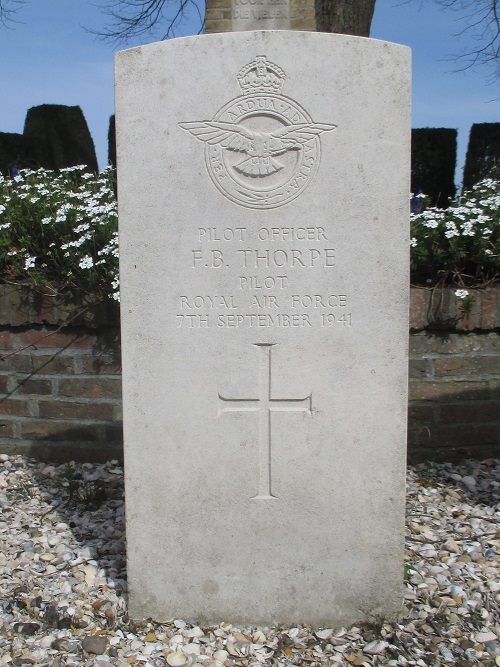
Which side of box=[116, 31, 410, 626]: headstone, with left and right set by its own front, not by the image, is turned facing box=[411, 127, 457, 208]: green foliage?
back

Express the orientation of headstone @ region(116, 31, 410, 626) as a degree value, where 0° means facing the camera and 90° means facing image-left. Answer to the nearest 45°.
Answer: approximately 0°

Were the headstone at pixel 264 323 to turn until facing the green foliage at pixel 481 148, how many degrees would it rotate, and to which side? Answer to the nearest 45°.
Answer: approximately 135° to its left

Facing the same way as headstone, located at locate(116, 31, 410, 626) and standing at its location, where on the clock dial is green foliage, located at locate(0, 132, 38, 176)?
The green foliage is roughly at 5 o'clock from the headstone.

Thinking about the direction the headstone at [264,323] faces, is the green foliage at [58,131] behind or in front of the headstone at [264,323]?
behind

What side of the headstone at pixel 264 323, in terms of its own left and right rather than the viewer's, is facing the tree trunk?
back

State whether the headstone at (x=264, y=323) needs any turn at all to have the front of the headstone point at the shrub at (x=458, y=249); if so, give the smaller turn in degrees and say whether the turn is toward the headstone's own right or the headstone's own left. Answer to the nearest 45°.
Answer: approximately 135° to the headstone's own left
